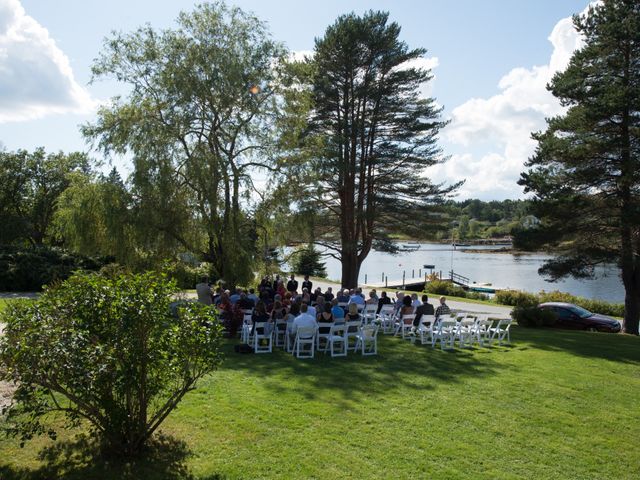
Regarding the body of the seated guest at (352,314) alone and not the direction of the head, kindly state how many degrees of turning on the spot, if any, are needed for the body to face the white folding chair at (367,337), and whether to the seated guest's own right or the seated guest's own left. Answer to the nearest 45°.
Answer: approximately 180°

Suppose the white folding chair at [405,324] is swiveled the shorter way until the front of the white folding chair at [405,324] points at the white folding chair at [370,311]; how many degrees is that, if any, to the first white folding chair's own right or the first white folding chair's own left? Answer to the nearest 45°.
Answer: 0° — it already faces it

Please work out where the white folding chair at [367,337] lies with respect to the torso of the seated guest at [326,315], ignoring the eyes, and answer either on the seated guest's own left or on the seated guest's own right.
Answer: on the seated guest's own right

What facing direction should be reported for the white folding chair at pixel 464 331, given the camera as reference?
facing away from the viewer and to the left of the viewer

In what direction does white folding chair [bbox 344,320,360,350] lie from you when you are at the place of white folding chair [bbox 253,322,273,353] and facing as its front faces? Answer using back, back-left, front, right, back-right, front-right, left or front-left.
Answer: right

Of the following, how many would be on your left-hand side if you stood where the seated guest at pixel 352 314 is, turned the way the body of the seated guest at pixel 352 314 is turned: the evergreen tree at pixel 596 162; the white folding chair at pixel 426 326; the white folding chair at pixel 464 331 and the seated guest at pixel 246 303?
1

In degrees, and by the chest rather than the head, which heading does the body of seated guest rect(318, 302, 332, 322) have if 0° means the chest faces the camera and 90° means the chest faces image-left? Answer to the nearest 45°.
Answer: approximately 180°

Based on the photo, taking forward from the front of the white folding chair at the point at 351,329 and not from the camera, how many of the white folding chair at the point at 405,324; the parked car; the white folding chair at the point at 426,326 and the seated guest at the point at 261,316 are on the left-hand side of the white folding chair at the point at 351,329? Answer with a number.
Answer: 1

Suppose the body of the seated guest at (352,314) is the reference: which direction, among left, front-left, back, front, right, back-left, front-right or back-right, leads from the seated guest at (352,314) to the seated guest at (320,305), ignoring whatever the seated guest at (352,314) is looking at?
front-left

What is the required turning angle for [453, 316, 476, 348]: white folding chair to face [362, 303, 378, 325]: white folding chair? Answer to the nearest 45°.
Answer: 0° — it already faces it

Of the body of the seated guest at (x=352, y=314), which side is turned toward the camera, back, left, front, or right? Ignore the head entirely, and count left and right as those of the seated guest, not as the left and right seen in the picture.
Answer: back

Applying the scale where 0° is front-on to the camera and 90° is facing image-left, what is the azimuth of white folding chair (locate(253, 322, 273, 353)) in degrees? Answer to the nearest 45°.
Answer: approximately 180°

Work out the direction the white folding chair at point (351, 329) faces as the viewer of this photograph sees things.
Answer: facing away from the viewer

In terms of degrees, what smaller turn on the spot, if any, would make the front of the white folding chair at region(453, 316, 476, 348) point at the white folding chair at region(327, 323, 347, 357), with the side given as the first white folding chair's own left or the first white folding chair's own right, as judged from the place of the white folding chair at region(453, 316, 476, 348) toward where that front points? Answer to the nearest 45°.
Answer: approximately 90° to the first white folding chair's own left

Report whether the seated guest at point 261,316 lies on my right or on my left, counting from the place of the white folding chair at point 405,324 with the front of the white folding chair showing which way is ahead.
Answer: on my left
